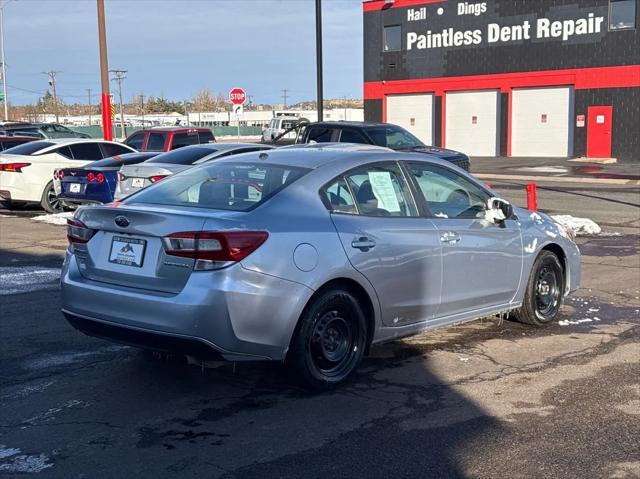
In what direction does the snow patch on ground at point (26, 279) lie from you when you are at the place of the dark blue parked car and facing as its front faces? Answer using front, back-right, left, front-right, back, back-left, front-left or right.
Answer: back-right

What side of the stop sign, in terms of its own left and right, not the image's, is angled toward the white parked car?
front

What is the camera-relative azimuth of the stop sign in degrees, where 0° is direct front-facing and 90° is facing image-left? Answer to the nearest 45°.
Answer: approximately 0°

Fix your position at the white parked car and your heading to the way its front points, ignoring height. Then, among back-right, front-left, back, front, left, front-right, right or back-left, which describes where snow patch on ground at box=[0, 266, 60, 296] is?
back-right

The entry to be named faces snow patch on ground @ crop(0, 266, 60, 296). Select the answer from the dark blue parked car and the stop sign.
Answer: the stop sign

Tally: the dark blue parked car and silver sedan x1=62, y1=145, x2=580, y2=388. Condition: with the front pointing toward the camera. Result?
0

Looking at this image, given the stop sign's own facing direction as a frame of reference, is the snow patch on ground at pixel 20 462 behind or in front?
in front

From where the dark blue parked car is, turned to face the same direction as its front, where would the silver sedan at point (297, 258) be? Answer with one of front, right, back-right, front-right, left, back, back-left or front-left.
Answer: back-right

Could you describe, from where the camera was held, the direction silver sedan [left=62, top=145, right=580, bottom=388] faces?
facing away from the viewer and to the right of the viewer

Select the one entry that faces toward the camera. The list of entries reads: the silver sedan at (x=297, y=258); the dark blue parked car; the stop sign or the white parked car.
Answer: the stop sign

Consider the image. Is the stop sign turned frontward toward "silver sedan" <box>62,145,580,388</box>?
yes

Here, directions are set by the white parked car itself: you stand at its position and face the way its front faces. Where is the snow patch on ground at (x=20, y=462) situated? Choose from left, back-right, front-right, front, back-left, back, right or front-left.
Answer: back-right

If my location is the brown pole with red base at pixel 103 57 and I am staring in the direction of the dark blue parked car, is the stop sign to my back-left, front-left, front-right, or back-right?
back-left

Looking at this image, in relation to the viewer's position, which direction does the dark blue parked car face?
facing away from the viewer and to the right of the viewer

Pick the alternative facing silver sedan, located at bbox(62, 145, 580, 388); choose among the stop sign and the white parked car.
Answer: the stop sign

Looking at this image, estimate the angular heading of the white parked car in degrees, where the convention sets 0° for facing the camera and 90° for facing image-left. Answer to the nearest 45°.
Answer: approximately 225°

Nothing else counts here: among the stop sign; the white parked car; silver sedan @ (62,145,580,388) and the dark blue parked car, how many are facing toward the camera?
1

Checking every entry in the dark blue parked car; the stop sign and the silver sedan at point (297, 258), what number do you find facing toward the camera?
1
